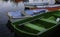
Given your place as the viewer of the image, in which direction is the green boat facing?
facing away from the viewer and to the right of the viewer
